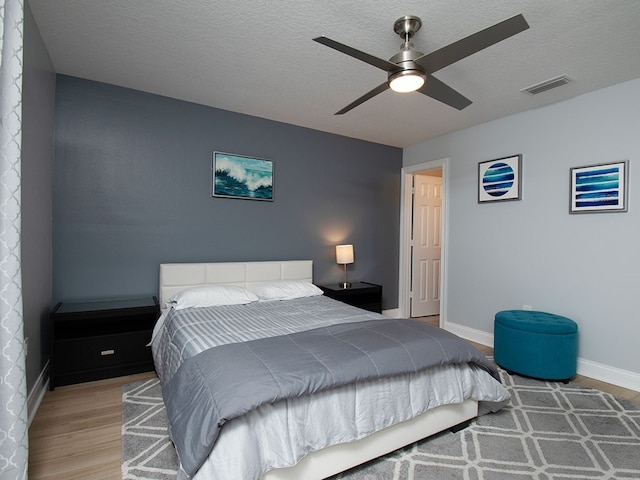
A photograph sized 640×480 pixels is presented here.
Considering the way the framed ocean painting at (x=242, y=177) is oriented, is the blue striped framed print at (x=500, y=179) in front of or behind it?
in front

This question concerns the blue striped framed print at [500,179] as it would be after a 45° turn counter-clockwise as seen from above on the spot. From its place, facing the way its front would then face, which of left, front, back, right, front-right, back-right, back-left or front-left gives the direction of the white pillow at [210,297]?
front-right

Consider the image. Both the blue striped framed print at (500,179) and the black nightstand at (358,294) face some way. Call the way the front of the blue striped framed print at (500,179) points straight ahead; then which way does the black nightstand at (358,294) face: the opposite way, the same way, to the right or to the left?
to the left

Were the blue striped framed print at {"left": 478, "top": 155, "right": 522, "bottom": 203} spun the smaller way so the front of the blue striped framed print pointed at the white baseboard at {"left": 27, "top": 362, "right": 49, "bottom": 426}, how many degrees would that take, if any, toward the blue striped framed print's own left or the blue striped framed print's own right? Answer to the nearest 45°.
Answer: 0° — it already faces it

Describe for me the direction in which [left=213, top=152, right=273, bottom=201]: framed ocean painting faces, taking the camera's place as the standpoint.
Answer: facing the viewer and to the right of the viewer

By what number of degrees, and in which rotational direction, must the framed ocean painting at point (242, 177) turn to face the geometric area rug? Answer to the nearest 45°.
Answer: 0° — it already faces it

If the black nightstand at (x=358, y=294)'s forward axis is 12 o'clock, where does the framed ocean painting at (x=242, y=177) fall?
The framed ocean painting is roughly at 4 o'clock from the black nightstand.

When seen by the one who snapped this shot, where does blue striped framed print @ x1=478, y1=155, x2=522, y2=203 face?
facing the viewer and to the left of the viewer

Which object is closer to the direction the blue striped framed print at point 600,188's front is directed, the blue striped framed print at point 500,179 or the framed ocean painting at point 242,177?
the framed ocean painting

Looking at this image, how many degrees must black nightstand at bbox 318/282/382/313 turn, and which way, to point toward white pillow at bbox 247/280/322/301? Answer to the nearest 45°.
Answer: approximately 90° to its right

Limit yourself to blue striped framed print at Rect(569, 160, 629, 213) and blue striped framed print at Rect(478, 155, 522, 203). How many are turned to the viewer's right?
0

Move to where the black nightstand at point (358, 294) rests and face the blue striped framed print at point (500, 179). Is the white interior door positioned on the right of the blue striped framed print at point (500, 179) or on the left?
left

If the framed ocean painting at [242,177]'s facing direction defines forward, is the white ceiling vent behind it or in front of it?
in front

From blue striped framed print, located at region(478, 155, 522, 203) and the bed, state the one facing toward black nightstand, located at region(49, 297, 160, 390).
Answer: the blue striped framed print

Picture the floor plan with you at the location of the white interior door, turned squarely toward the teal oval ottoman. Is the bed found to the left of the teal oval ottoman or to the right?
right

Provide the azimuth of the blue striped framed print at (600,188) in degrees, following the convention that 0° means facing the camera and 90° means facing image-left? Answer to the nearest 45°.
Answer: approximately 45°

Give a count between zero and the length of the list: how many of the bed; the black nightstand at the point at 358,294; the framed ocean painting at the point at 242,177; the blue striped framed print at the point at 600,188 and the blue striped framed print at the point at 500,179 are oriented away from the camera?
0

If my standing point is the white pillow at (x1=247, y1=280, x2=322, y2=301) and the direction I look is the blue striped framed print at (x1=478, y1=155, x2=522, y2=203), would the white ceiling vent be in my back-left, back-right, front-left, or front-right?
front-right
